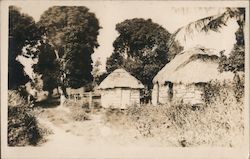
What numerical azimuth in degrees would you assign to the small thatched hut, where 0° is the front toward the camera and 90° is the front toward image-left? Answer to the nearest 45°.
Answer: approximately 0°

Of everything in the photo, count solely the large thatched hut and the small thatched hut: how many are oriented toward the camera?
2

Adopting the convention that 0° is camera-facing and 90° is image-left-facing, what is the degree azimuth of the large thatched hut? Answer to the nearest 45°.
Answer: approximately 0°
